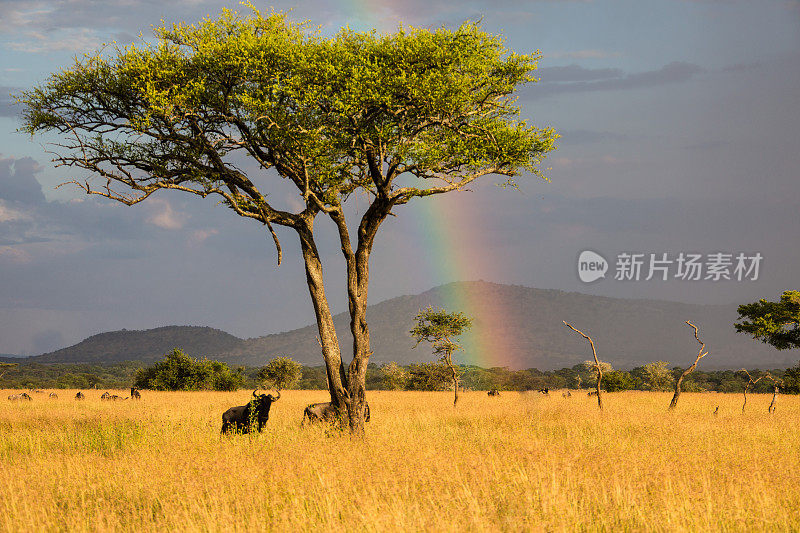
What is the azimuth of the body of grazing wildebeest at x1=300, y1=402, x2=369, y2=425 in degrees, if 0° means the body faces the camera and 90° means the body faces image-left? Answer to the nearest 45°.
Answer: approximately 90°
